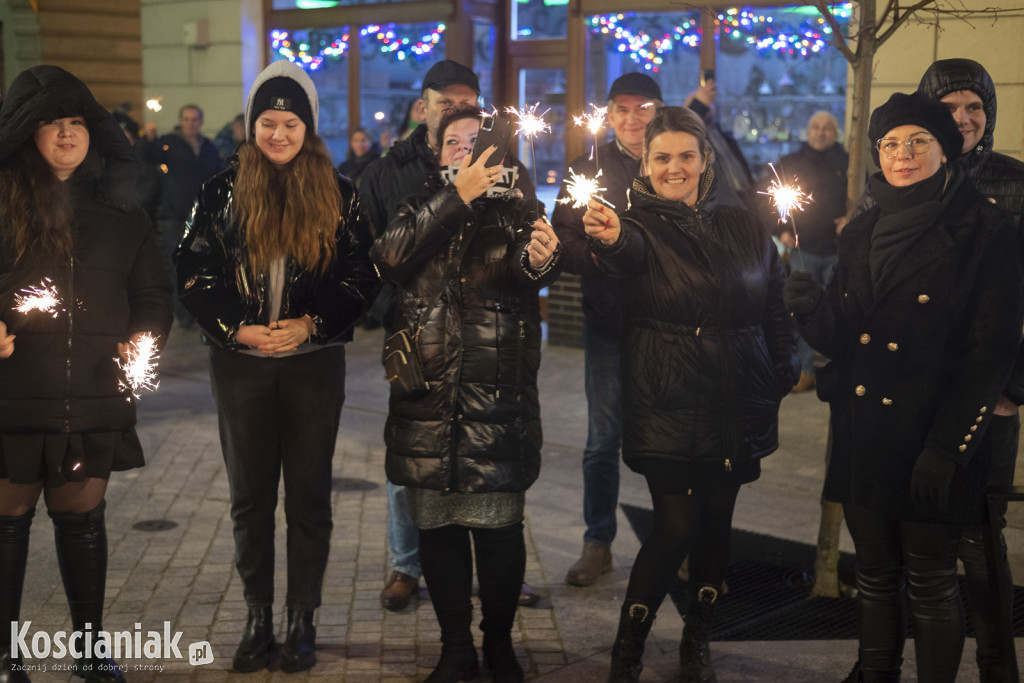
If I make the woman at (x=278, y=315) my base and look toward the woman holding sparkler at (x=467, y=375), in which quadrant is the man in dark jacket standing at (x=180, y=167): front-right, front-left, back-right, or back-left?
back-left

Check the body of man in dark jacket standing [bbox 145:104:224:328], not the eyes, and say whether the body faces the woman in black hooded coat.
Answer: yes

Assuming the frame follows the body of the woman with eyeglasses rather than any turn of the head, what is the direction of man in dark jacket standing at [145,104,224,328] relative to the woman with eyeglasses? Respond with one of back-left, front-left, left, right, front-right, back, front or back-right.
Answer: right

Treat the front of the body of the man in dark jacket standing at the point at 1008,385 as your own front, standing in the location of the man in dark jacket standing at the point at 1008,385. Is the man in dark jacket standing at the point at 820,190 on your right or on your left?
on your right

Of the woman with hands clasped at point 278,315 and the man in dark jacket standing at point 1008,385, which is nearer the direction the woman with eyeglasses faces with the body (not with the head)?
the woman with hands clasped

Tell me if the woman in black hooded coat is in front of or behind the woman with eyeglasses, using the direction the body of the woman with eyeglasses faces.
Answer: in front

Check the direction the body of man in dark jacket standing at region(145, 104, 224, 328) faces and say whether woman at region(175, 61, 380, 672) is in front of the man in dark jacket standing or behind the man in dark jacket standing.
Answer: in front

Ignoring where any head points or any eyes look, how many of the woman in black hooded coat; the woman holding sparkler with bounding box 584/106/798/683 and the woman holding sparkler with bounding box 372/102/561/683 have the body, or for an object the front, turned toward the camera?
3

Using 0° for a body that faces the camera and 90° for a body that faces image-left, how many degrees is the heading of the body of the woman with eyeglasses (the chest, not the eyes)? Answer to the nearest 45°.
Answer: approximately 45°

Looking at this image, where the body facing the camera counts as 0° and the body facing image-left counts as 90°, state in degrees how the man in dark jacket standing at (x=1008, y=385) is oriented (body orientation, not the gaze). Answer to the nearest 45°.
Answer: approximately 45°

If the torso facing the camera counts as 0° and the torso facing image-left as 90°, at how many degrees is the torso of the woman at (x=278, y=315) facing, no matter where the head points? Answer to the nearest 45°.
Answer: approximately 0°

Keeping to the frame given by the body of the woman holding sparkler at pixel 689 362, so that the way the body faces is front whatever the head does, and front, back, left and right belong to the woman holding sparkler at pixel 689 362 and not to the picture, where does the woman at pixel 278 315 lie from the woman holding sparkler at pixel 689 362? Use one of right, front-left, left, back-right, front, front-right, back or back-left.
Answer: right

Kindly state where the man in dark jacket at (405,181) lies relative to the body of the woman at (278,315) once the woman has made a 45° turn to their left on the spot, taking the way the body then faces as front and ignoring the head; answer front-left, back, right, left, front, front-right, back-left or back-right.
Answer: left
